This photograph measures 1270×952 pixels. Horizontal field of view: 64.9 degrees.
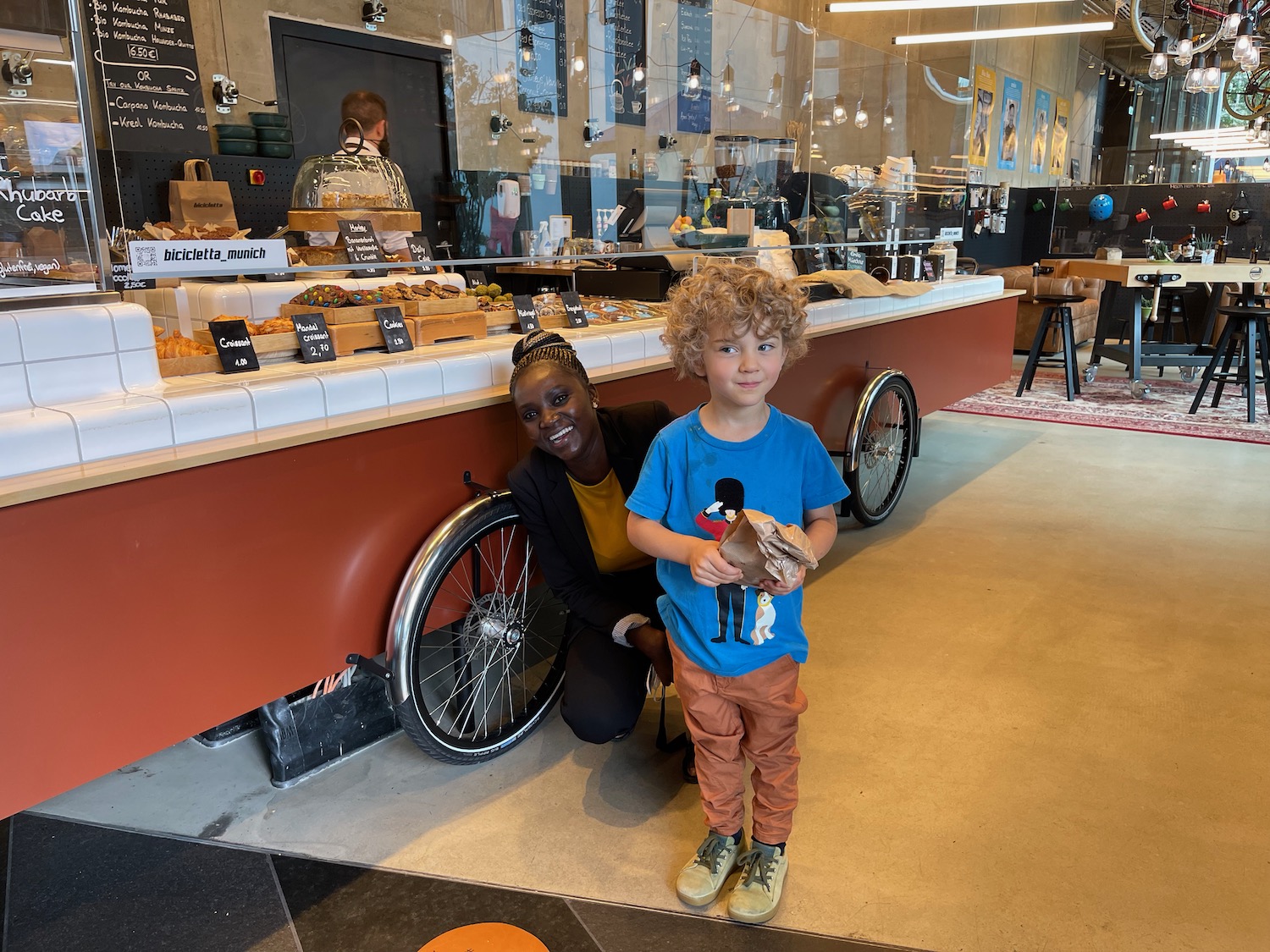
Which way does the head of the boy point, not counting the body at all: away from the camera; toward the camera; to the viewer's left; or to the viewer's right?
toward the camera

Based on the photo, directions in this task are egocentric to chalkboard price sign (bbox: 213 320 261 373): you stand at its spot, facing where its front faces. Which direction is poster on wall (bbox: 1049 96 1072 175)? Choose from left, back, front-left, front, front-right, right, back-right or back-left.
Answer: back-left

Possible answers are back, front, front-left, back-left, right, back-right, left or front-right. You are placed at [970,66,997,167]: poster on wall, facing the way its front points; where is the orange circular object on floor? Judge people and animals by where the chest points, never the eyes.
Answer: front-right

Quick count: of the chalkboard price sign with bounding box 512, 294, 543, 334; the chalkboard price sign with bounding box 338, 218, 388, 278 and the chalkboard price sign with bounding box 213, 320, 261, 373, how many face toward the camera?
3

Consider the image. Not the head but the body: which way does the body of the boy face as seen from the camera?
toward the camera

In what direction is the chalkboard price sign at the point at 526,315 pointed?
toward the camera

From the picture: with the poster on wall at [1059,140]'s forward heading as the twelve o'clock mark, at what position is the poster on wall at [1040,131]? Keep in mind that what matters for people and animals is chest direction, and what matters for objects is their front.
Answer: the poster on wall at [1040,131] is roughly at 2 o'clock from the poster on wall at [1059,140].

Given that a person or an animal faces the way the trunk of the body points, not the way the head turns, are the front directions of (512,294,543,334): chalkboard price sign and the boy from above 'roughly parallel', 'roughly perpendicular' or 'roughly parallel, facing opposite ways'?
roughly parallel

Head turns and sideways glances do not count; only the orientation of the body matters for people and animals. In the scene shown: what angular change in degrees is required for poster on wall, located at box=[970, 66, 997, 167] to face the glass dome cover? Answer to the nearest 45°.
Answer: approximately 45° to its right

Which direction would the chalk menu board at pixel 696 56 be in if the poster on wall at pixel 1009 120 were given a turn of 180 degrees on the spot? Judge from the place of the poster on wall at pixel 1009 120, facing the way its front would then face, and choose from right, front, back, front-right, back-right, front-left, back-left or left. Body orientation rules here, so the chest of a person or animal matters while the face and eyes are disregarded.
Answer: back-left

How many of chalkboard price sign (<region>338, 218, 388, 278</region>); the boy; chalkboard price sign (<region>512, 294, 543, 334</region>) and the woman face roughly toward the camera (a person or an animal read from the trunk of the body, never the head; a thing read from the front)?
4

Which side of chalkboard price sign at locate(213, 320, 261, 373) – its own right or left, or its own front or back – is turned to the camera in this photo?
front

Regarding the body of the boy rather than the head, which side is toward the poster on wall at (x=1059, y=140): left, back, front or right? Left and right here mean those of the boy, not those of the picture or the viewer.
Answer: back

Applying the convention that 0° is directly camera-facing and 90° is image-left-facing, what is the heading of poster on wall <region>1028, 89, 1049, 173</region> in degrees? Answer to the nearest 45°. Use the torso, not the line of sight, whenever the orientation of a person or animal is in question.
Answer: approximately 315°

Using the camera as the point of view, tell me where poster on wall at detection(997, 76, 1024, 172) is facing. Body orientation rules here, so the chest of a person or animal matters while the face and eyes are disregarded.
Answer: facing the viewer and to the right of the viewer
